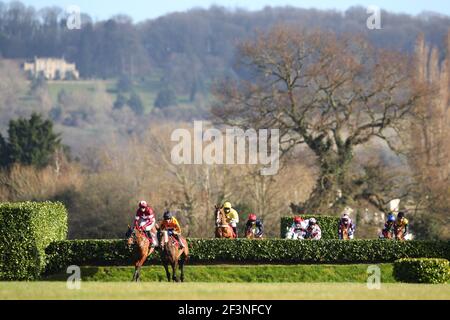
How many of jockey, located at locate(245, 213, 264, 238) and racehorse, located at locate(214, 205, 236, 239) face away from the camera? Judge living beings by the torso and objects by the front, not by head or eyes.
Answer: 0

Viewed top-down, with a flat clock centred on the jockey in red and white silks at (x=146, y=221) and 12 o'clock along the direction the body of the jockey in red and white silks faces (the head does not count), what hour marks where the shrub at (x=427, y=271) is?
The shrub is roughly at 8 o'clock from the jockey in red and white silks.

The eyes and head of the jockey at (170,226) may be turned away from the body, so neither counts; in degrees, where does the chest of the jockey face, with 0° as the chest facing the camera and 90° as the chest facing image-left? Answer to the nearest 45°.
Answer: approximately 45°

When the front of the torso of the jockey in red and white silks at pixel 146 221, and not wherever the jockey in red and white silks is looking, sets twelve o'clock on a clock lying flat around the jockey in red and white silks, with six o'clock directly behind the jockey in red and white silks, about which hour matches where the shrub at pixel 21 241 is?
The shrub is roughly at 2 o'clock from the jockey in red and white silks.

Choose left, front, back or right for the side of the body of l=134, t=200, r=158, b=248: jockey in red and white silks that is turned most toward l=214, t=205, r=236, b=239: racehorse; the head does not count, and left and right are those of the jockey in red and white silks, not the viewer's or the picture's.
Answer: back

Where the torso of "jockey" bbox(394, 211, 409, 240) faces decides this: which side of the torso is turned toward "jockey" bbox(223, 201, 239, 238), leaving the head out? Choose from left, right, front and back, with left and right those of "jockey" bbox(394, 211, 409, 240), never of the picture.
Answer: front

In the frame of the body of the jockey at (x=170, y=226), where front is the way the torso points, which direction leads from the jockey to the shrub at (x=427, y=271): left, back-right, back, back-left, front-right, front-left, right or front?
back-left
